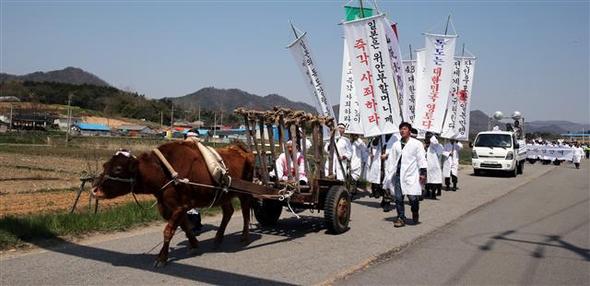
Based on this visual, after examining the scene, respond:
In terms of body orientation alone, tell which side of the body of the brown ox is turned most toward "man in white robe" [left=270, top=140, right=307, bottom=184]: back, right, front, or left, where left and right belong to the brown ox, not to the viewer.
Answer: back

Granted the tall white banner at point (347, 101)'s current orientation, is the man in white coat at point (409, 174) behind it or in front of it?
in front

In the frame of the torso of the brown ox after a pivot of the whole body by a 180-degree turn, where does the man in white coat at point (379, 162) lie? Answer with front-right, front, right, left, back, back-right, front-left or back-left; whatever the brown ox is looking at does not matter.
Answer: front

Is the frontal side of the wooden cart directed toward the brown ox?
yes

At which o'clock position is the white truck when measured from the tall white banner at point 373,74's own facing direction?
The white truck is roughly at 7 o'clock from the tall white banner.

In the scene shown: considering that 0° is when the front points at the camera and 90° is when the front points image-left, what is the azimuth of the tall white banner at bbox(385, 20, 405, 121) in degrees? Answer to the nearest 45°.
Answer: approximately 0°
